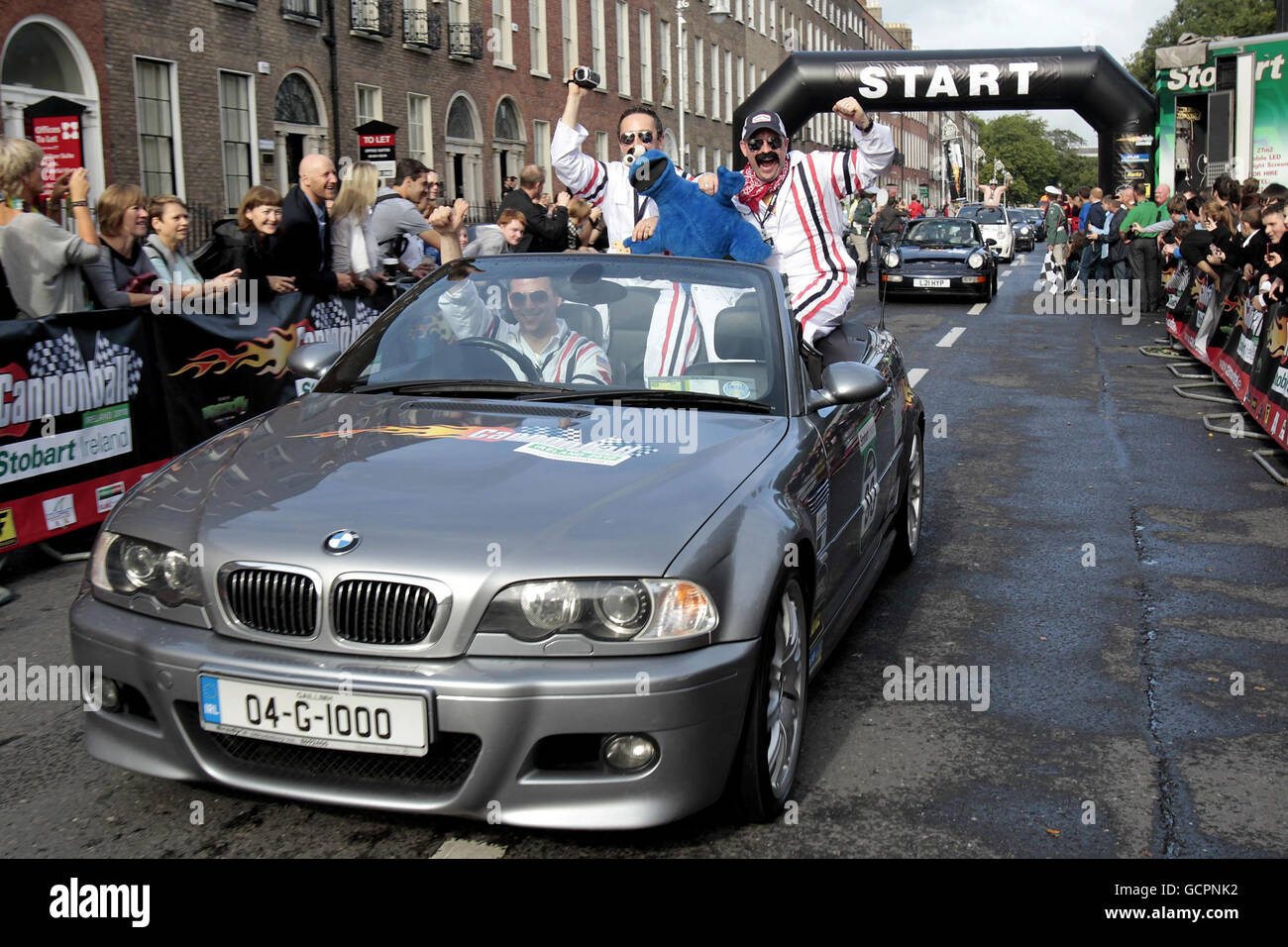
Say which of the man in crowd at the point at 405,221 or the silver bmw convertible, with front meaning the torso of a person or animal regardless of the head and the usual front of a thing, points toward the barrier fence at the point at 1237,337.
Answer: the man in crowd

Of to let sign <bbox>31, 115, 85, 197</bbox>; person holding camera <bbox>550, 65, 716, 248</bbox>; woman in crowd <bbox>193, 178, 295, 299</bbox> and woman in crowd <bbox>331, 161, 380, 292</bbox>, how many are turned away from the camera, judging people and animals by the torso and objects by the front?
0

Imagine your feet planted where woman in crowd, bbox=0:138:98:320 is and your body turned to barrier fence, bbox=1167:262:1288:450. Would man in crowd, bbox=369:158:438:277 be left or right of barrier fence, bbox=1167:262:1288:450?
left

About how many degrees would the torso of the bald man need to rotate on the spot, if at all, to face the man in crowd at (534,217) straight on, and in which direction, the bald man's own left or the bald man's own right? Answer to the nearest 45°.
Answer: approximately 45° to the bald man's own left

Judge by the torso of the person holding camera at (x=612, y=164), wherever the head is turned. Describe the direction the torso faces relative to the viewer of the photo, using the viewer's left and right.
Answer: facing the viewer

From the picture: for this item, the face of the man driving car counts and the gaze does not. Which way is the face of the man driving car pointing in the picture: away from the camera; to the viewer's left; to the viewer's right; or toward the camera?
toward the camera

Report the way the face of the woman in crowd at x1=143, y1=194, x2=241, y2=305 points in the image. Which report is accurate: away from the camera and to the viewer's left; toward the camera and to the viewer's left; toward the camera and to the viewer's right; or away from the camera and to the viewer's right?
toward the camera and to the viewer's right

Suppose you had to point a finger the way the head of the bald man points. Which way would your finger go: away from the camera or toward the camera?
toward the camera

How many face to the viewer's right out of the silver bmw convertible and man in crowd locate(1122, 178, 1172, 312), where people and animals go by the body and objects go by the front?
0

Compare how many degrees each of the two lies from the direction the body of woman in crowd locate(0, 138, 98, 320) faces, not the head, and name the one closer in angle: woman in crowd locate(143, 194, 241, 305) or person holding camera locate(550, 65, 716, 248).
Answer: the woman in crowd

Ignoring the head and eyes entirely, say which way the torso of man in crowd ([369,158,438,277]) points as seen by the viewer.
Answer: to the viewer's right

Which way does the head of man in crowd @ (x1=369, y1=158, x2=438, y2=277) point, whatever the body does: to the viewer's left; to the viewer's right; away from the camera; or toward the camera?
to the viewer's right

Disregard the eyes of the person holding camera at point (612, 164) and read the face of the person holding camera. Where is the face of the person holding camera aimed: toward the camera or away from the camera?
toward the camera

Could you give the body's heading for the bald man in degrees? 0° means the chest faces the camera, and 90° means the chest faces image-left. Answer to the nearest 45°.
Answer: approximately 270°

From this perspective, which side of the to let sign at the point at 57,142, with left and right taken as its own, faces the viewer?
front

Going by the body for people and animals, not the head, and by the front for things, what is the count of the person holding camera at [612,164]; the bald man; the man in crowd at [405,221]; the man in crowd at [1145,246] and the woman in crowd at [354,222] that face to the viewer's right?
3
